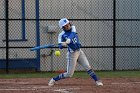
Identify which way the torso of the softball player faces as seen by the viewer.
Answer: toward the camera
